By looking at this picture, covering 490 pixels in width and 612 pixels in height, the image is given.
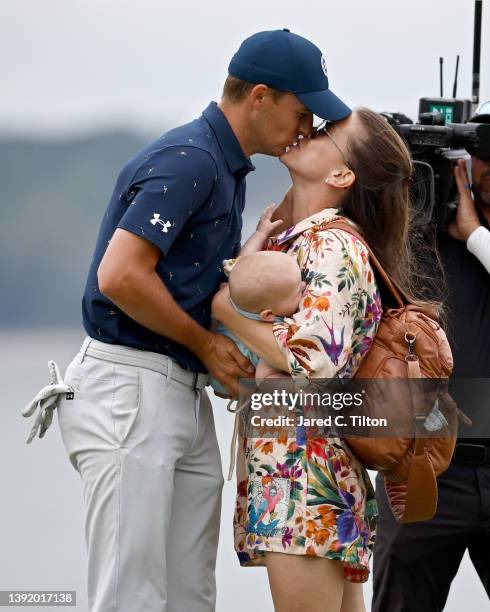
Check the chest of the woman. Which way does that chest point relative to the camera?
to the viewer's left

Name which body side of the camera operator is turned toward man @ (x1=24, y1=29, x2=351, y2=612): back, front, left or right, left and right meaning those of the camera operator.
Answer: front

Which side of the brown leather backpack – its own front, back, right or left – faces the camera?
right

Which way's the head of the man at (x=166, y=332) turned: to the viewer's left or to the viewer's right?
to the viewer's right

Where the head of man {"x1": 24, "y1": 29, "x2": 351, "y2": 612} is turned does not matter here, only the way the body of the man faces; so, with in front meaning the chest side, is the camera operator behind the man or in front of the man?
in front

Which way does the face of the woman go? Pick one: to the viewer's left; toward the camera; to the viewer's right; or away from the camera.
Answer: to the viewer's left

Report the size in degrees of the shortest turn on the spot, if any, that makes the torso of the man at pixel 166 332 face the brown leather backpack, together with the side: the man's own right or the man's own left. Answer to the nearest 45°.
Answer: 0° — they already face it

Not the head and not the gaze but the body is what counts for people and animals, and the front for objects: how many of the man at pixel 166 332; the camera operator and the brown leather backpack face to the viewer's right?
2

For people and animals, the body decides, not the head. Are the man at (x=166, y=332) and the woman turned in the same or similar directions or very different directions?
very different directions

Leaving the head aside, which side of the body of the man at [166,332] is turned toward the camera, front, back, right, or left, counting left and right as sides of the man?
right
